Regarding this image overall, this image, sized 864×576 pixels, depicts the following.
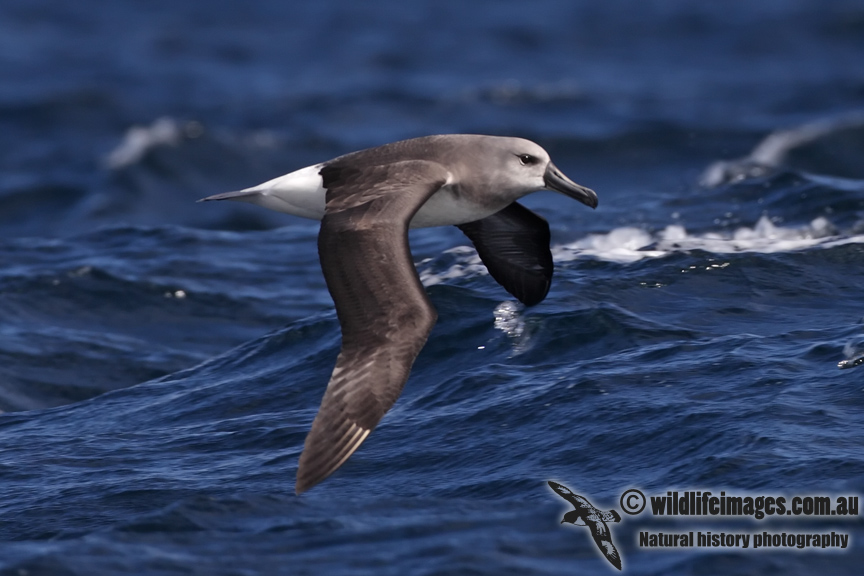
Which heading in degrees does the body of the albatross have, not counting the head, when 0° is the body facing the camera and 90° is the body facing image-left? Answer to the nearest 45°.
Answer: approximately 270°
